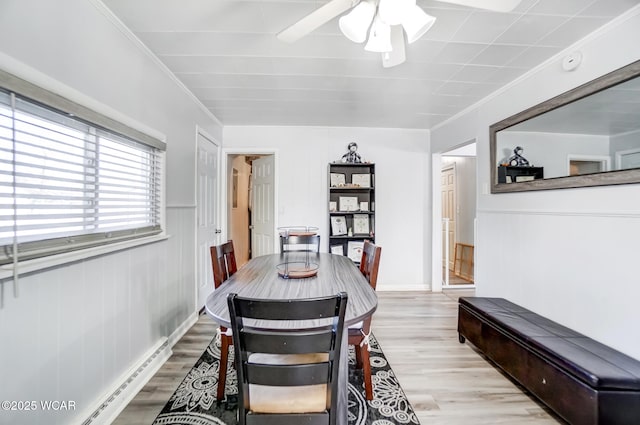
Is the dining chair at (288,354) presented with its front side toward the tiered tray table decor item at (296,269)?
yes

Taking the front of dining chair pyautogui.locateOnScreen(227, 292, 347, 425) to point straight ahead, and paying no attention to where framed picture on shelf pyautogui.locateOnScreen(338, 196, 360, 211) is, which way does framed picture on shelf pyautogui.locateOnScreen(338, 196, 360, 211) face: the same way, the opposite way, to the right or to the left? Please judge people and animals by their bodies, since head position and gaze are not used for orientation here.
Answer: the opposite way

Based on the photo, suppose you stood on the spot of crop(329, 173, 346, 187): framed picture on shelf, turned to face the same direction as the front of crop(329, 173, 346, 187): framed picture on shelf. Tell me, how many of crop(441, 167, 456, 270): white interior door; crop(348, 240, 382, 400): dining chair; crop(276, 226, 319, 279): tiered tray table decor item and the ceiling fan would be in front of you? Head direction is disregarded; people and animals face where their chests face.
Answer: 3

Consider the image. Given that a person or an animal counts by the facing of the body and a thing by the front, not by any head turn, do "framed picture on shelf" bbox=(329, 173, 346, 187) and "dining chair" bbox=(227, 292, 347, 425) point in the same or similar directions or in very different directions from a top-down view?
very different directions

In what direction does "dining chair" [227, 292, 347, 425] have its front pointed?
away from the camera

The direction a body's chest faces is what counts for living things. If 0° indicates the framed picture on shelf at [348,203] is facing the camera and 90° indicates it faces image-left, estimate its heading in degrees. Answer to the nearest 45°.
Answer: approximately 0°

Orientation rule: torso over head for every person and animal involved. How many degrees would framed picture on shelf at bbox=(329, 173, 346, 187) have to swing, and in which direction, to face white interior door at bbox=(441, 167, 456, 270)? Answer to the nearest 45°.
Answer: approximately 135° to its left

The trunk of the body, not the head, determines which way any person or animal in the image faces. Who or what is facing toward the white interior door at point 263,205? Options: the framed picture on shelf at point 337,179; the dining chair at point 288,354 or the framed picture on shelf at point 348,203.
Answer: the dining chair

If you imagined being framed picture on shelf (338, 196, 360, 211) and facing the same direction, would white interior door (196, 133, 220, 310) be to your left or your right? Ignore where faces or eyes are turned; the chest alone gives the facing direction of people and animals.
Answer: on your right

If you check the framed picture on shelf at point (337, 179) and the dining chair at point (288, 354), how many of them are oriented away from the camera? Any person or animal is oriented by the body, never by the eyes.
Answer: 1
